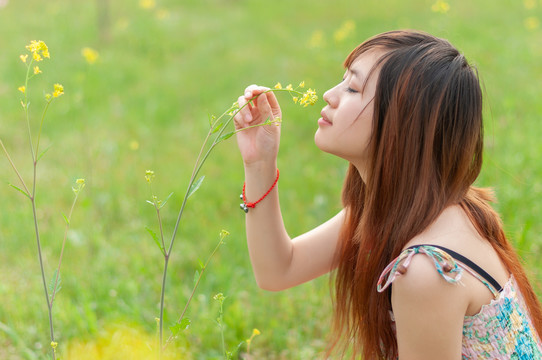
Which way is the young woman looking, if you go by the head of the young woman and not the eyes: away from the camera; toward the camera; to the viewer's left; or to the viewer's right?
to the viewer's left

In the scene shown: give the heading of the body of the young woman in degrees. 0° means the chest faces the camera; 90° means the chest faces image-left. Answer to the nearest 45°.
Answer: approximately 90°
